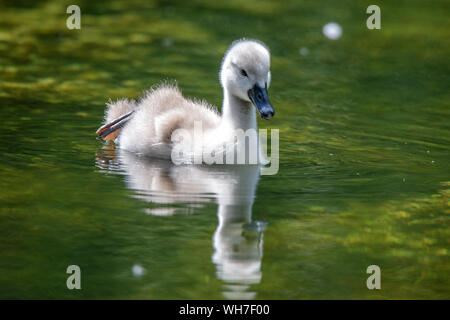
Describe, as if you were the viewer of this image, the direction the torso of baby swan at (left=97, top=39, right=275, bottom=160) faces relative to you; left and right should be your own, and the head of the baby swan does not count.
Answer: facing to the right of the viewer

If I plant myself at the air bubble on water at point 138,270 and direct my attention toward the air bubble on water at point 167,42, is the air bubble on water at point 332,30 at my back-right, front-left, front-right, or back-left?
front-right

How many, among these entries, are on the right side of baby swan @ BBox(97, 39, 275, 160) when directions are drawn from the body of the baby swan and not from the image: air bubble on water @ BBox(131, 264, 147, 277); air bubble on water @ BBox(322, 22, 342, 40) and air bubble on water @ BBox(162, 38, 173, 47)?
1

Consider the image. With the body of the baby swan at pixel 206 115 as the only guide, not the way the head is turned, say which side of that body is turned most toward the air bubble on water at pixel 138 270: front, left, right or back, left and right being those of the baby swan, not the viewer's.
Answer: right

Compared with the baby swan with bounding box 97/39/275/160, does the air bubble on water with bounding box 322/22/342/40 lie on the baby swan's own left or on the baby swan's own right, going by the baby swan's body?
on the baby swan's own left
